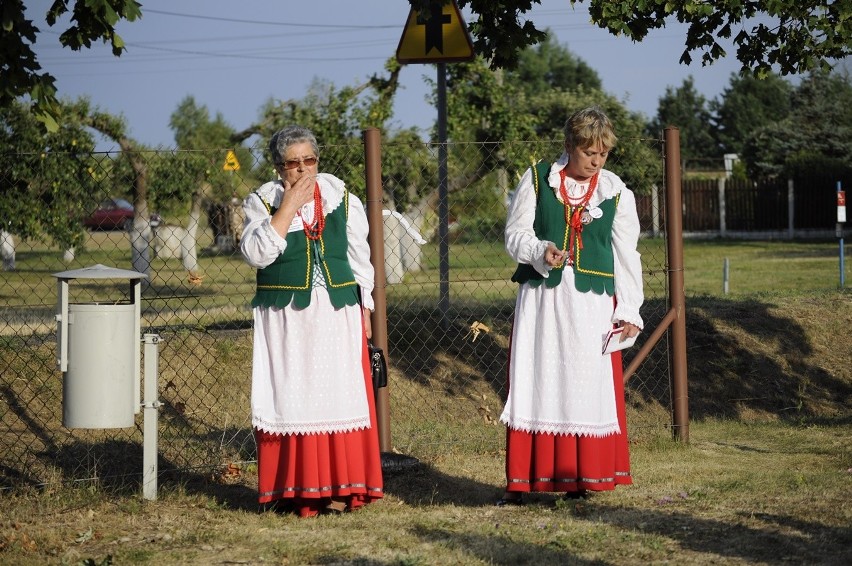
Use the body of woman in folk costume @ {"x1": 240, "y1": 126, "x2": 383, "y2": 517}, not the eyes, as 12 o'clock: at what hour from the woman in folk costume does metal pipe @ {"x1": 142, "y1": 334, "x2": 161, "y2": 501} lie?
The metal pipe is roughly at 4 o'clock from the woman in folk costume.

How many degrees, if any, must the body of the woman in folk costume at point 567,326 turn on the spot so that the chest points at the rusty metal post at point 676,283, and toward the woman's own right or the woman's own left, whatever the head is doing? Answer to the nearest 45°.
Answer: approximately 180°

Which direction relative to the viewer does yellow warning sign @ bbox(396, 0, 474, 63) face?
toward the camera

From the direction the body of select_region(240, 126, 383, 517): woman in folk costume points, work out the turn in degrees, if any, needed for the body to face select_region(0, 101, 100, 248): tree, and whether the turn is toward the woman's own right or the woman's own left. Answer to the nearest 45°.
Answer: approximately 180°

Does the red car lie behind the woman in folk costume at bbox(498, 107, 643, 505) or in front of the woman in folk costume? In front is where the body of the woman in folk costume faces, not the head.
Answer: behind

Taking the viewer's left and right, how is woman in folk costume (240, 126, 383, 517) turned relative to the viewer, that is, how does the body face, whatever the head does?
facing the viewer

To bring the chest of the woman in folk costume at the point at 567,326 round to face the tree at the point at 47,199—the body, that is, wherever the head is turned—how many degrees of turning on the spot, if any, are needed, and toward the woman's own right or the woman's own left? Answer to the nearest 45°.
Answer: approximately 135° to the woman's own right

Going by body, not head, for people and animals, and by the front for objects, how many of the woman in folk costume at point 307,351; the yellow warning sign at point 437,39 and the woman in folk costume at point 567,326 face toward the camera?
3

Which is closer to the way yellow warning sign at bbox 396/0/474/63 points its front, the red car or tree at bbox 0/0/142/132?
the tree

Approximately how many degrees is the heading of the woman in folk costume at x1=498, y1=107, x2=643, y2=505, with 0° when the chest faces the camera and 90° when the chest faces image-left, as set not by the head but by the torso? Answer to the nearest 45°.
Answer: approximately 0°

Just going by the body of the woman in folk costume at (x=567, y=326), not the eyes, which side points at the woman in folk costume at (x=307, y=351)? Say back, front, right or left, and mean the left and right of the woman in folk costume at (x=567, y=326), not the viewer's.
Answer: right

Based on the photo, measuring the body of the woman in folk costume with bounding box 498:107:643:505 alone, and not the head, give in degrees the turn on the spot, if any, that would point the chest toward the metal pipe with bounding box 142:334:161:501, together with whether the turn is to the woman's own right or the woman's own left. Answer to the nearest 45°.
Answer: approximately 90° to the woman's own right

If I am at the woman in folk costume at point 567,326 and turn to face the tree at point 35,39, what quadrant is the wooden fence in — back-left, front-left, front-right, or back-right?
back-right
